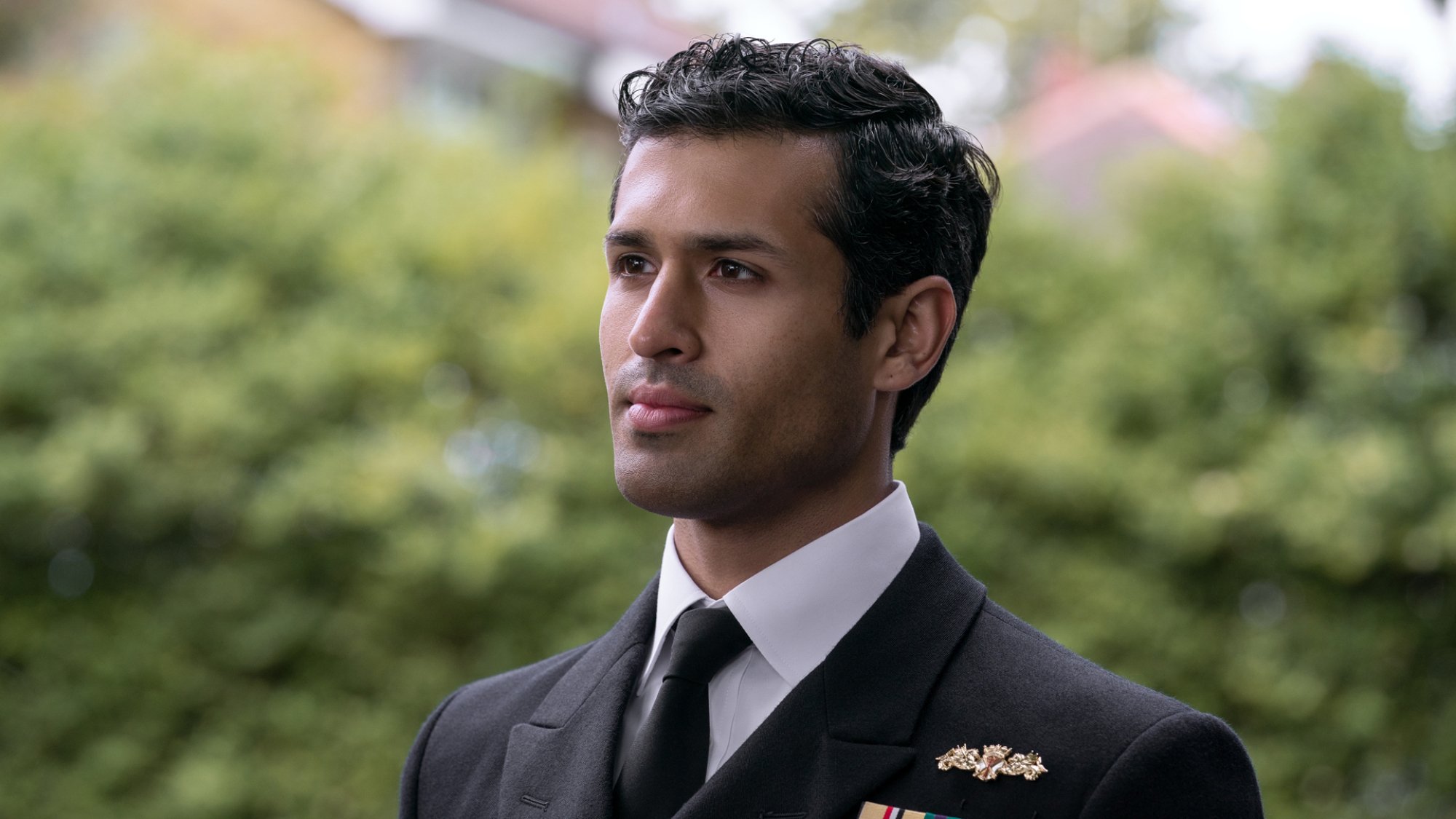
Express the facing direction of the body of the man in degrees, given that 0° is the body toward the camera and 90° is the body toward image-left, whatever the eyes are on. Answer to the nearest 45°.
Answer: approximately 45°
